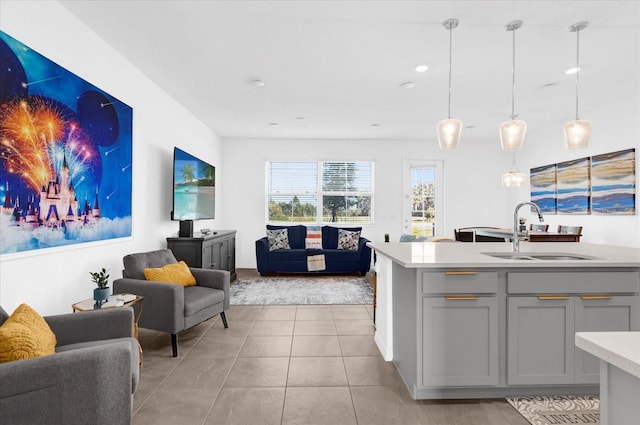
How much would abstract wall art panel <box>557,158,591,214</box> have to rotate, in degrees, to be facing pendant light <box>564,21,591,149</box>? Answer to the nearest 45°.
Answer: approximately 45° to its left

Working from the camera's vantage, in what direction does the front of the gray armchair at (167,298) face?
facing the viewer and to the right of the viewer

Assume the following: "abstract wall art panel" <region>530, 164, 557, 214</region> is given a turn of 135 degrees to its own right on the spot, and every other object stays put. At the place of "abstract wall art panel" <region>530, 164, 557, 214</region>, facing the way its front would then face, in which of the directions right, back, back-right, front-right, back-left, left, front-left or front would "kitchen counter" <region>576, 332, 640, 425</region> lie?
back

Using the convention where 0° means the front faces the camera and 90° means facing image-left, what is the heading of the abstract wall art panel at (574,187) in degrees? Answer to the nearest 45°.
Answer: approximately 45°

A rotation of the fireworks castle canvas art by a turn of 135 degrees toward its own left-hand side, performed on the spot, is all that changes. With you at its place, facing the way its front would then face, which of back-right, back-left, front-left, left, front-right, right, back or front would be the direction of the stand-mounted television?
front-right

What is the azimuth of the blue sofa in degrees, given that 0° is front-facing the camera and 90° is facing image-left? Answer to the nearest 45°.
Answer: approximately 0°

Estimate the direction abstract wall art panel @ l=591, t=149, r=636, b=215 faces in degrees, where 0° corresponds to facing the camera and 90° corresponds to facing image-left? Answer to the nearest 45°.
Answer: approximately 45°

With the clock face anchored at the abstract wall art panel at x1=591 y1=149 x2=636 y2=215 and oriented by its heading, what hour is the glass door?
The glass door is roughly at 2 o'clock from the abstract wall art panel.

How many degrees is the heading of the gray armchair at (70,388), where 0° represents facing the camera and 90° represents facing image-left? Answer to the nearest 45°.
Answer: approximately 270°

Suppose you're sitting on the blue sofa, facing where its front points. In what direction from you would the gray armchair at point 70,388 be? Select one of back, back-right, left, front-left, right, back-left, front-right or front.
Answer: front

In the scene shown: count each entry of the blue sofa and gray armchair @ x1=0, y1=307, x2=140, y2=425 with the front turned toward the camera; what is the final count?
1

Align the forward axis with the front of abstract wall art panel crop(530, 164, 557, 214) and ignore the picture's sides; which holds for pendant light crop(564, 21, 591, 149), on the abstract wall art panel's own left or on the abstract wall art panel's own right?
on the abstract wall art panel's own left
